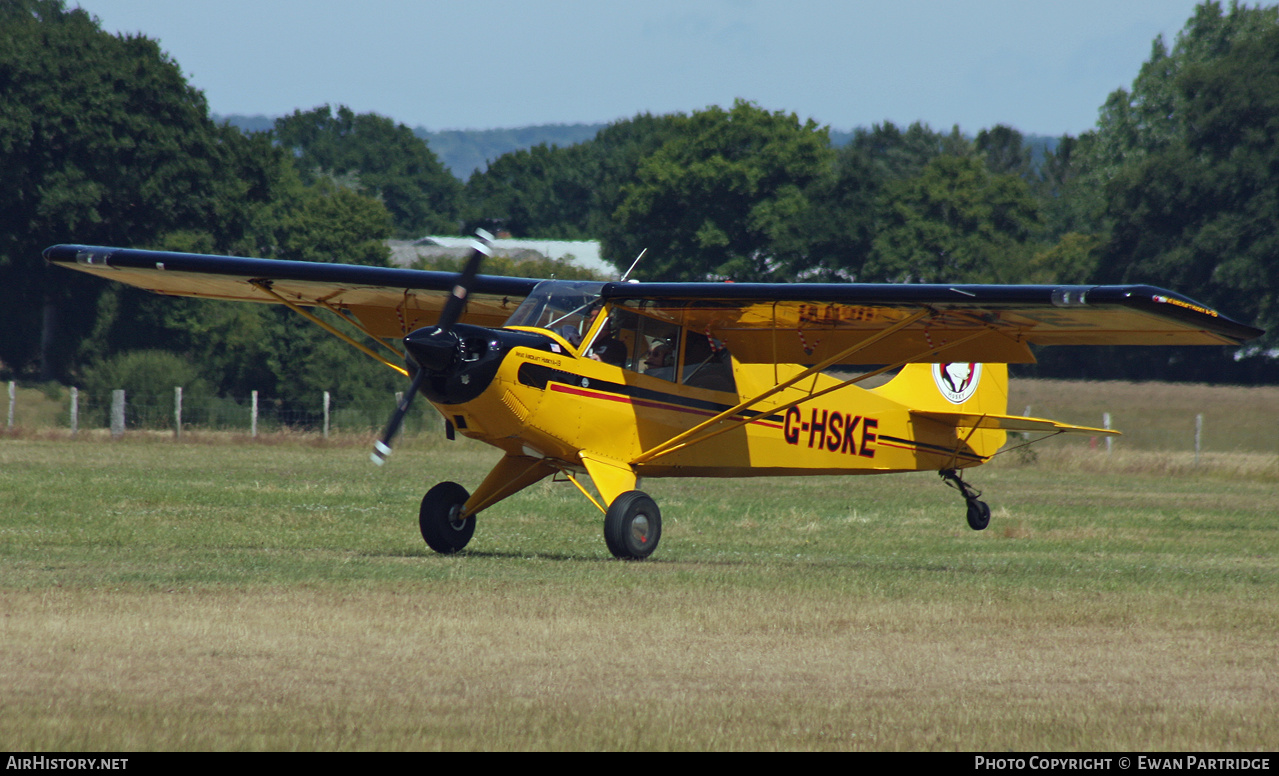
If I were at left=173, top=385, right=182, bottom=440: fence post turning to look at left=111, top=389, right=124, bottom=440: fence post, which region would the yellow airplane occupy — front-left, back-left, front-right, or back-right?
back-left

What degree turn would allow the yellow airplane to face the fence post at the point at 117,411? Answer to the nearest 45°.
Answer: approximately 90° to its right

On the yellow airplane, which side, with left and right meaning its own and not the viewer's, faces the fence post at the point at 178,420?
right

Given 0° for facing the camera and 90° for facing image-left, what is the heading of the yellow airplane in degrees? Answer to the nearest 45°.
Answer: approximately 45°

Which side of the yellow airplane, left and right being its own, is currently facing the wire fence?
right

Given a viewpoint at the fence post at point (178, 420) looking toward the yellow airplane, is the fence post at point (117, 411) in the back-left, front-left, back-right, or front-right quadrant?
back-right
